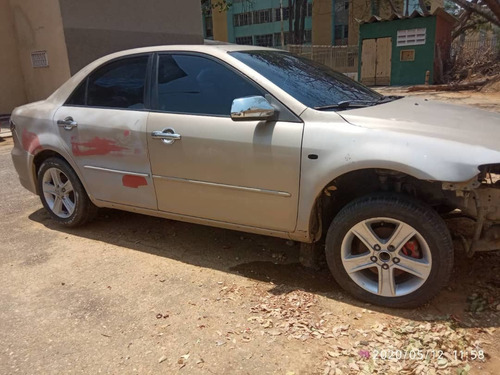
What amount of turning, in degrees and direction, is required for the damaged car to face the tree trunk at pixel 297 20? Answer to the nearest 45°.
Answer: approximately 135° to its left

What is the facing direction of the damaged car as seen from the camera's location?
facing the viewer and to the right of the viewer

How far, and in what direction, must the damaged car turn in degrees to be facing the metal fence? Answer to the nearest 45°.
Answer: approximately 135° to its left

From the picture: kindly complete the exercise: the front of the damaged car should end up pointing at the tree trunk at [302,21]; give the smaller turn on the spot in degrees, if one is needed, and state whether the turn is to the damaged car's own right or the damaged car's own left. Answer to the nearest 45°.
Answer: approximately 135° to the damaged car's own left
